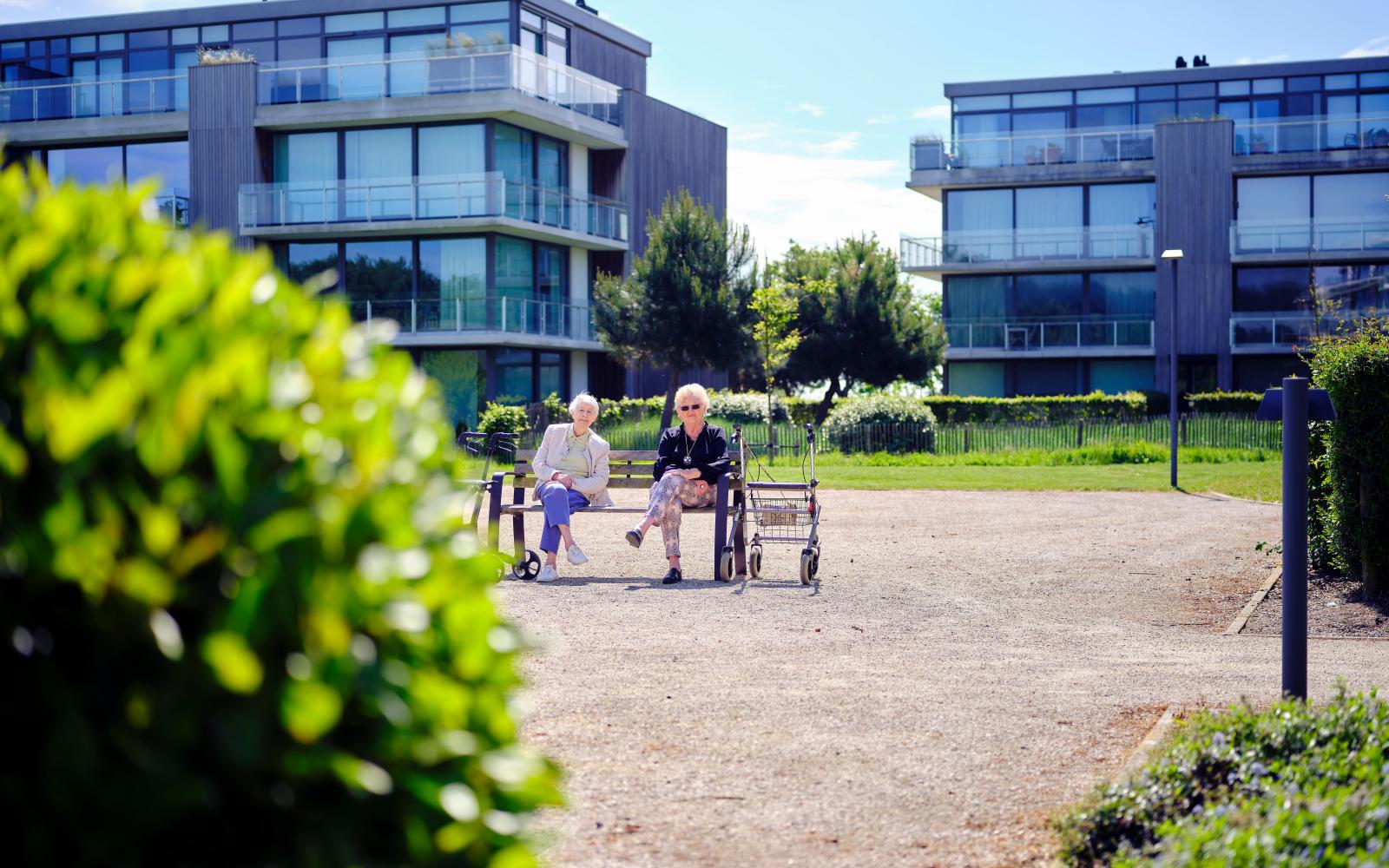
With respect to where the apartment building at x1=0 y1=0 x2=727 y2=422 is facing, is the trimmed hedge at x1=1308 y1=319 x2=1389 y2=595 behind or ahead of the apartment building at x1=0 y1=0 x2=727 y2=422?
ahead

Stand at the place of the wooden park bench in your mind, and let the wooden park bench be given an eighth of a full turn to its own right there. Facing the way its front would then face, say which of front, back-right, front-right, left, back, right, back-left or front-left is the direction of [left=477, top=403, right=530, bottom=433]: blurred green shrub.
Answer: back-right

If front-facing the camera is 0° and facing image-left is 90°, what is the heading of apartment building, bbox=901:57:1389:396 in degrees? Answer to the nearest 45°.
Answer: approximately 0°

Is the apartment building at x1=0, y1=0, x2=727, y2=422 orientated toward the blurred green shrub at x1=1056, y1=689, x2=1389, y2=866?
yes

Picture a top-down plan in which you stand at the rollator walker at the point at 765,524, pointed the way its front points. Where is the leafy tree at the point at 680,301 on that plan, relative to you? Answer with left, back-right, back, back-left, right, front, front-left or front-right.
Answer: back

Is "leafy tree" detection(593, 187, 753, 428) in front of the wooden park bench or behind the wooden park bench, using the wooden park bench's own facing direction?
behind

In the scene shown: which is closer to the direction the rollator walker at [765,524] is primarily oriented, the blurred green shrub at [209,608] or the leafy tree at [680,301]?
the blurred green shrub

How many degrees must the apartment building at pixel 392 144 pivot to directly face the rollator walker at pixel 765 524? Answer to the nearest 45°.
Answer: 0° — it already faces it

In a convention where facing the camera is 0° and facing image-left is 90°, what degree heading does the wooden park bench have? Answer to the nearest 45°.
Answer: approximately 0°

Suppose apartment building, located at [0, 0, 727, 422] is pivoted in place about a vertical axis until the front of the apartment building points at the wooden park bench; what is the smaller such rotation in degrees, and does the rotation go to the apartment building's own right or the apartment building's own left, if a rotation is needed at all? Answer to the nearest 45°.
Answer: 0° — it already faces it

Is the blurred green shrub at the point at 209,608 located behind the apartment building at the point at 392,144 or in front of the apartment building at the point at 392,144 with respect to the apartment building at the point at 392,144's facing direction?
in front

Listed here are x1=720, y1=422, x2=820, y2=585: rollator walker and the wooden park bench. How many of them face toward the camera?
2

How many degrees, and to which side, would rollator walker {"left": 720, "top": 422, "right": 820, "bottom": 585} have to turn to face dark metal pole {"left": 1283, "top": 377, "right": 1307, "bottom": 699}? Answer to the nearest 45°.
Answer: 0° — it already faces it

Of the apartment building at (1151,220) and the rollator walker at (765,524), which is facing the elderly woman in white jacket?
the apartment building
